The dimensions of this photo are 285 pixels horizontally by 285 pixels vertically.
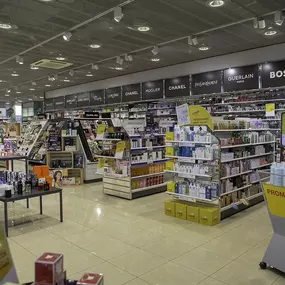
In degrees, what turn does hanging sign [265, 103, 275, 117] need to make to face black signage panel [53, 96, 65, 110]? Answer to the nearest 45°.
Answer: approximately 90° to its right

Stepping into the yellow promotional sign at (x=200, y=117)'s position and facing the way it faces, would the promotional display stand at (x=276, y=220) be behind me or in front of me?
in front

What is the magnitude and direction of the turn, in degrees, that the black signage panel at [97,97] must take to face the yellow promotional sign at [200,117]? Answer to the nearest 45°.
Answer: approximately 45° to its left

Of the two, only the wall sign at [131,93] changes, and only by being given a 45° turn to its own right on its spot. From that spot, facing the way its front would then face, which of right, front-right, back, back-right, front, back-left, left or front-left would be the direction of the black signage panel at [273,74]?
back-left

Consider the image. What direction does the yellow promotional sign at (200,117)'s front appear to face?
toward the camera

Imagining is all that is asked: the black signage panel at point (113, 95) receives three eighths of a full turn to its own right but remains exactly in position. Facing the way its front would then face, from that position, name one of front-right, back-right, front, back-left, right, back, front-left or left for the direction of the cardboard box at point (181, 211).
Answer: back

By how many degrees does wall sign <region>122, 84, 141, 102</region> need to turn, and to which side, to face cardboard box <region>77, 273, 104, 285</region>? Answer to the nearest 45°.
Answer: approximately 45° to its left

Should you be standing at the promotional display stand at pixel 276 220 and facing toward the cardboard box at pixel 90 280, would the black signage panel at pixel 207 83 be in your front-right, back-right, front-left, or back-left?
back-right

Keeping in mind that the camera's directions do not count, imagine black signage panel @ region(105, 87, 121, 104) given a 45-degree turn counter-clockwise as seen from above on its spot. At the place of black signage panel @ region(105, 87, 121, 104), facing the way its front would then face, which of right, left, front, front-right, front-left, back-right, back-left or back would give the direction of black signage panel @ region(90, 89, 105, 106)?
back-right

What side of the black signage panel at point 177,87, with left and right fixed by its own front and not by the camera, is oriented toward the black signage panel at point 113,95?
right

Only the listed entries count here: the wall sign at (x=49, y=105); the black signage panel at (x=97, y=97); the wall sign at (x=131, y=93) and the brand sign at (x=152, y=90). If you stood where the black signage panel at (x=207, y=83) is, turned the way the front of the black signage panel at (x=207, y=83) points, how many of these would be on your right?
4

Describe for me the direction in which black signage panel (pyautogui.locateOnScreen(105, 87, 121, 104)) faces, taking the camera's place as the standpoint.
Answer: facing the viewer and to the left of the viewer

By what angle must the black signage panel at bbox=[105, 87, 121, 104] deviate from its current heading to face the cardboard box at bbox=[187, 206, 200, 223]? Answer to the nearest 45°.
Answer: approximately 45° to its left

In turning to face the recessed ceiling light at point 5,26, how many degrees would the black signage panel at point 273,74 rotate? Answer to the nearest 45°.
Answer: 0° — it already faces it
